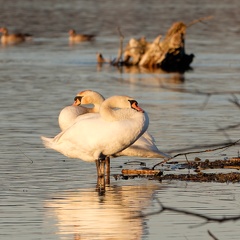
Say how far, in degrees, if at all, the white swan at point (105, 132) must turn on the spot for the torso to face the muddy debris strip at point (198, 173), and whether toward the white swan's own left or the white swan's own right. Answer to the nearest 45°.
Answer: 0° — it already faces it

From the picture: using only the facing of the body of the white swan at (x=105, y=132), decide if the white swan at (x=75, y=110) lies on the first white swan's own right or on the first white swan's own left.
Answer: on the first white swan's own left

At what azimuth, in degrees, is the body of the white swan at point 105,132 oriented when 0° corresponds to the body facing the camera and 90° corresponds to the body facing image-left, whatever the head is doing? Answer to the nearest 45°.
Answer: approximately 270°

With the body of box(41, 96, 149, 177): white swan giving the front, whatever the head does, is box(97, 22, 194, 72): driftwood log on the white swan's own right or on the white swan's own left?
on the white swan's own left
